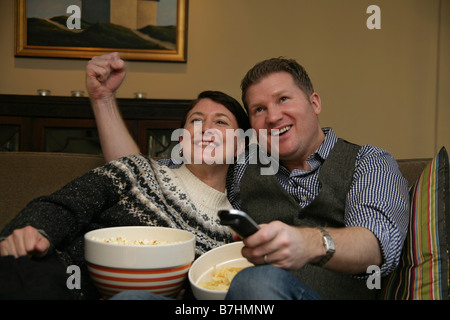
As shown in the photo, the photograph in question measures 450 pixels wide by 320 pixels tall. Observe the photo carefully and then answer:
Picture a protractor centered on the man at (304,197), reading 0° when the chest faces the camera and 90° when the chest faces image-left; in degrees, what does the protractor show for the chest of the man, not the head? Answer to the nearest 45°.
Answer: approximately 45°

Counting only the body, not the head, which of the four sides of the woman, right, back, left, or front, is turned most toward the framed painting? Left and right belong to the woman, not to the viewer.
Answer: back

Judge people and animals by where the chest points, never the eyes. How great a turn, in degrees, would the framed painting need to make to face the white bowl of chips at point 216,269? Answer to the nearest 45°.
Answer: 0° — it already faces it

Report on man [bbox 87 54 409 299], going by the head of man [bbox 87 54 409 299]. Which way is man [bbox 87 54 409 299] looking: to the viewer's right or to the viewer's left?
to the viewer's left

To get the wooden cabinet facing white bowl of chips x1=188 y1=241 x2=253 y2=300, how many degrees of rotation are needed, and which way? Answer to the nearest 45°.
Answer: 0° — it already faces it

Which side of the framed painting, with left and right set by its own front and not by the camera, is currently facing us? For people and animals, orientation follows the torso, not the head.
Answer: front

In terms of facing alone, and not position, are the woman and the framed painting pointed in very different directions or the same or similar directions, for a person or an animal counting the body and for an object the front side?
same or similar directions

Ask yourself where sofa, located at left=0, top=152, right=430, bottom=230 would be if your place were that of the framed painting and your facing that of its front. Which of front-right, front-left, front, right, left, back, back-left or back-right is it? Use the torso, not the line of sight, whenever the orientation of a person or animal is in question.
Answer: front

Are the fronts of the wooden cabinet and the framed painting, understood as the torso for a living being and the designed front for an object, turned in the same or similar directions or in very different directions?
same or similar directions

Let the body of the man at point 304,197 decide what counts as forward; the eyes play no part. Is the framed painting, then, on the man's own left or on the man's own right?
on the man's own right

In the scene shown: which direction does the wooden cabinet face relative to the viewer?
toward the camera

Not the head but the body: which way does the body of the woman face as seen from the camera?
toward the camera

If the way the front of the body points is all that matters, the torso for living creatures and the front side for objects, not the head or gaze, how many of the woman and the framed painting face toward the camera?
2

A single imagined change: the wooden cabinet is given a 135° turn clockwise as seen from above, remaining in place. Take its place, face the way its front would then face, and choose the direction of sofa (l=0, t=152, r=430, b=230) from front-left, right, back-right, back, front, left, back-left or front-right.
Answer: back-left

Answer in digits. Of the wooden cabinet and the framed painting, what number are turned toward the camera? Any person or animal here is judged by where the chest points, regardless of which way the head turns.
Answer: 2

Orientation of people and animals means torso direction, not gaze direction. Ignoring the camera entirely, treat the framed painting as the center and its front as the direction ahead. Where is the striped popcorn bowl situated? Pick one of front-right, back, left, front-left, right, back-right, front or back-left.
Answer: front
